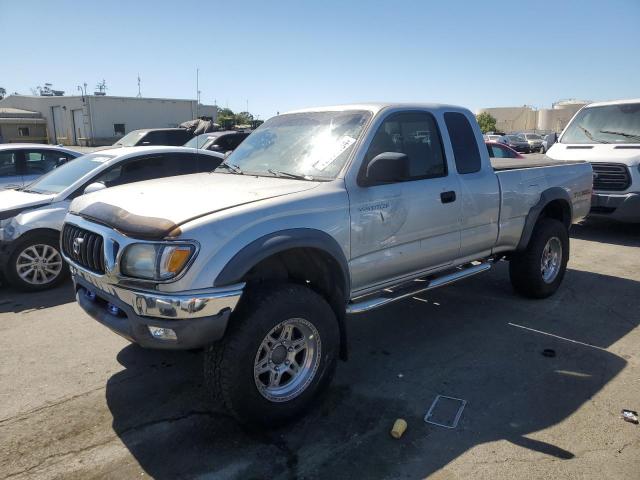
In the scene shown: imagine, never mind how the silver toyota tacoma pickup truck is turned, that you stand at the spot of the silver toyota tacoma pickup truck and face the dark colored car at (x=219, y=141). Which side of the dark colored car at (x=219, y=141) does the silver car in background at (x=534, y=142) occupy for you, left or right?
right

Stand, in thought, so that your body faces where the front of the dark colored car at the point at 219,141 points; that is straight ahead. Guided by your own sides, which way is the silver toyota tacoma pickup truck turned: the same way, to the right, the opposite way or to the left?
the same way

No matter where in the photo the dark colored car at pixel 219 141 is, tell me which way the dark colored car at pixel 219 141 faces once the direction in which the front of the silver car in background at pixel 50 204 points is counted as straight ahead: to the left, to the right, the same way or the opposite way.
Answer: the same way

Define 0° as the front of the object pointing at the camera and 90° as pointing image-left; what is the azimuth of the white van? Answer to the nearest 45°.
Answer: approximately 45°

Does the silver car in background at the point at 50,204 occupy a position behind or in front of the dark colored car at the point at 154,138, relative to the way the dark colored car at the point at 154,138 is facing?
in front

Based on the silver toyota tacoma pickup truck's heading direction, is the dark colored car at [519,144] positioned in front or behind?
behind

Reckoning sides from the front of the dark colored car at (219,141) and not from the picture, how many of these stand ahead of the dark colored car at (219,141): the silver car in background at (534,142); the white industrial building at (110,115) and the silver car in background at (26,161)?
1

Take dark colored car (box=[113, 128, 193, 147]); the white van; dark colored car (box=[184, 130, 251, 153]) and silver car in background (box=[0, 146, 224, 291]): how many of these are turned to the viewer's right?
0

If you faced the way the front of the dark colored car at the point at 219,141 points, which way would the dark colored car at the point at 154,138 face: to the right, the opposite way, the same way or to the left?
the same way

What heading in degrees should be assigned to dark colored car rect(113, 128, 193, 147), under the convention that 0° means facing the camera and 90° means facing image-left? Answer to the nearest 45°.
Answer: approximately 45°

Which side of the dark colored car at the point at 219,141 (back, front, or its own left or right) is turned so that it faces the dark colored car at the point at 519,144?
back

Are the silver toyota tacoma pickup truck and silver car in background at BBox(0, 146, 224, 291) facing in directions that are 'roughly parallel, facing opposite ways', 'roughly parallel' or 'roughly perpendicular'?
roughly parallel

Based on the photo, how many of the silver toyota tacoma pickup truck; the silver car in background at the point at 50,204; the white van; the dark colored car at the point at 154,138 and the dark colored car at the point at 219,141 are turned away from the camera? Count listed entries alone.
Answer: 0

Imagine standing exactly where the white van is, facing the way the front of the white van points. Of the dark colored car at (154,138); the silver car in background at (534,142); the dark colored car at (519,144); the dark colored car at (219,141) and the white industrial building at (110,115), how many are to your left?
0

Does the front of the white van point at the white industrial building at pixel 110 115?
no

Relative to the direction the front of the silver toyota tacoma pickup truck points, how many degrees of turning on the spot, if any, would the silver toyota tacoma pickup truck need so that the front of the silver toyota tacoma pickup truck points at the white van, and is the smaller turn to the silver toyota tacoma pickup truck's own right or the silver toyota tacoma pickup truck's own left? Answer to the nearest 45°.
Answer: approximately 180°

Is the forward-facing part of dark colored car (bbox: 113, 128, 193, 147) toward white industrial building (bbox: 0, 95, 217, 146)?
no

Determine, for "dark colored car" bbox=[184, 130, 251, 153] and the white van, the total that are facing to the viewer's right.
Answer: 0

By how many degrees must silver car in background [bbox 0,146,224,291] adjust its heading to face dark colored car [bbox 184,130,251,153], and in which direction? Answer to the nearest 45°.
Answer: approximately 180°

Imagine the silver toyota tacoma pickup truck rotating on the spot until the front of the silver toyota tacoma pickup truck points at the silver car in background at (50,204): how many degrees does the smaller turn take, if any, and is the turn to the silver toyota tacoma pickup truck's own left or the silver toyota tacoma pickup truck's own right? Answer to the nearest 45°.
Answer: approximately 90° to the silver toyota tacoma pickup truck's own right

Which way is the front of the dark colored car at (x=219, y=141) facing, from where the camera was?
facing the viewer and to the left of the viewer
